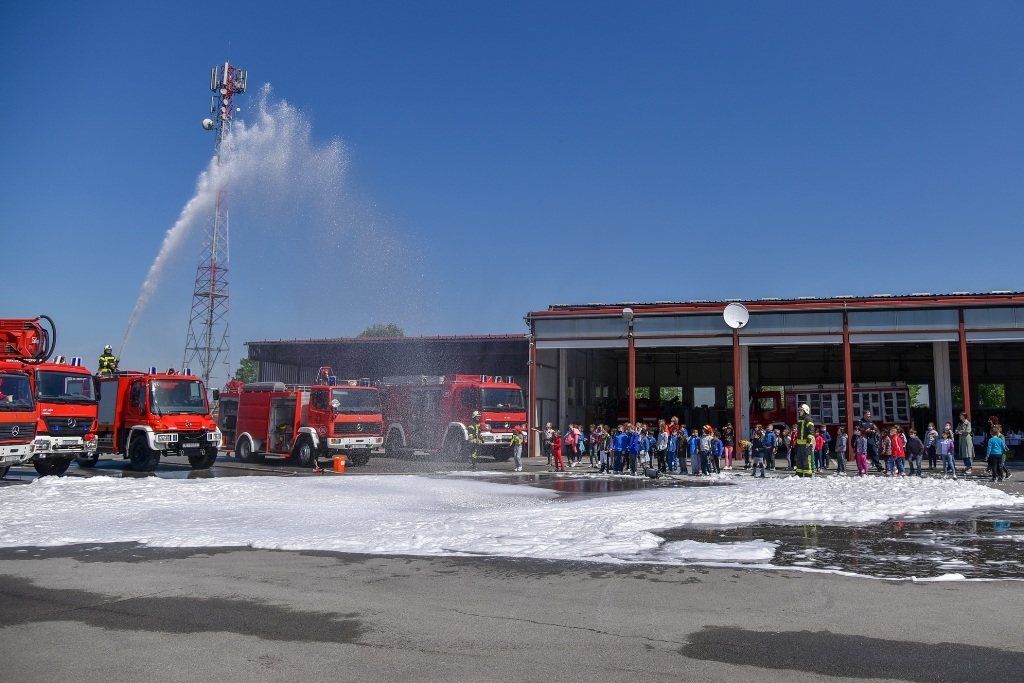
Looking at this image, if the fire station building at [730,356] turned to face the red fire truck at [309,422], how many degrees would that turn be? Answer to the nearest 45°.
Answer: approximately 45° to its right

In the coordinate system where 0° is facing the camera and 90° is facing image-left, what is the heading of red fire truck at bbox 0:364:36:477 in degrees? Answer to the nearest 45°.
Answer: approximately 315°

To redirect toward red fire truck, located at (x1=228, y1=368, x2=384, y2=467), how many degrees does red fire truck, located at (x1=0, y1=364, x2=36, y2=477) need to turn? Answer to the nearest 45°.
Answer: approximately 90° to its left

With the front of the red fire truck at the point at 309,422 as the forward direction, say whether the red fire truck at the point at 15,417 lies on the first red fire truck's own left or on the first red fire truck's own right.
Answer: on the first red fire truck's own right

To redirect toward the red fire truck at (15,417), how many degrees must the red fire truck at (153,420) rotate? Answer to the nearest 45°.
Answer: approximately 90° to its right

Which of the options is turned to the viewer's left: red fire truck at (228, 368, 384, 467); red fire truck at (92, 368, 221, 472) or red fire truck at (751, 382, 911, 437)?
red fire truck at (751, 382, 911, 437)

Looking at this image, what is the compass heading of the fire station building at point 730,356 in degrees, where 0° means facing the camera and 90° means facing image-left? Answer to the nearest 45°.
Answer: approximately 0°

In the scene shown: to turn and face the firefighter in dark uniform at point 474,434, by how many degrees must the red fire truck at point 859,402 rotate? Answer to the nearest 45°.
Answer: approximately 45° to its left
